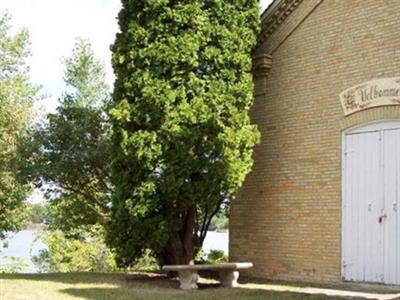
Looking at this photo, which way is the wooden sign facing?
toward the camera

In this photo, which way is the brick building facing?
toward the camera

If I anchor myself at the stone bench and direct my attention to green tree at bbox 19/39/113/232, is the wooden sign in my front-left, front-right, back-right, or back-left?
back-right

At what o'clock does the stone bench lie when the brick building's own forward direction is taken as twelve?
The stone bench is roughly at 2 o'clock from the brick building.

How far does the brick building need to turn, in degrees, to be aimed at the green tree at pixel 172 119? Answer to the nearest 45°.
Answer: approximately 90° to its right

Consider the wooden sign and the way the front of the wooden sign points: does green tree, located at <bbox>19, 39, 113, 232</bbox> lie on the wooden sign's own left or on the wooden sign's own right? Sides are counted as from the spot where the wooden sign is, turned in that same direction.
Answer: on the wooden sign's own right

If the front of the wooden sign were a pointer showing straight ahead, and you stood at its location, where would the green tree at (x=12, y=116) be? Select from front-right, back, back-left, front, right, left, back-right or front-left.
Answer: back-right

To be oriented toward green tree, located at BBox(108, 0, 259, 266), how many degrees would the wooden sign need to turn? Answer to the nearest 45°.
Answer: approximately 90° to its right
